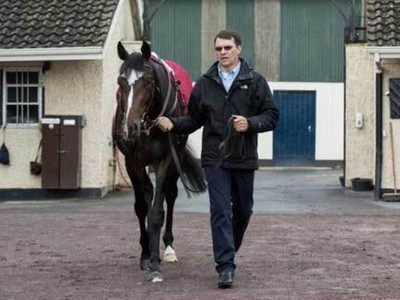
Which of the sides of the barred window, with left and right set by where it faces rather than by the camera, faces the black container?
left

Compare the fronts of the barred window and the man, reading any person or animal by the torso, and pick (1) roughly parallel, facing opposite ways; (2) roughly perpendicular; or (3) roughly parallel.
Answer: roughly parallel

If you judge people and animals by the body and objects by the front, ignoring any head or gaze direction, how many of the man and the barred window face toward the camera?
2

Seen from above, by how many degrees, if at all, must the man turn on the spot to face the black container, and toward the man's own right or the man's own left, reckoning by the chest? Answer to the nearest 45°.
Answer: approximately 180°

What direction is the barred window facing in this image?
toward the camera

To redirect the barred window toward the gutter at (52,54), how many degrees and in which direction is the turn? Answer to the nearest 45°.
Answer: approximately 45° to its left

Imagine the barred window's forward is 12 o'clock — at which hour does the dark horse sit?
The dark horse is roughly at 12 o'clock from the barred window.

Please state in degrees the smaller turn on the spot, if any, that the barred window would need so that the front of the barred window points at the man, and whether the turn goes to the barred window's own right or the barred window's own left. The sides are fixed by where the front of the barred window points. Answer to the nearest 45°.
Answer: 0° — it already faces them

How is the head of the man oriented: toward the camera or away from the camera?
toward the camera

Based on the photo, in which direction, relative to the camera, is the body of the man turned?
toward the camera
